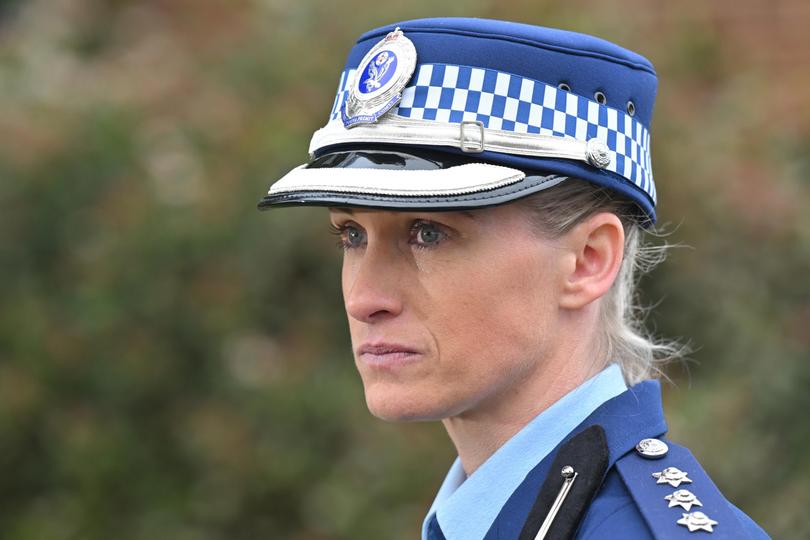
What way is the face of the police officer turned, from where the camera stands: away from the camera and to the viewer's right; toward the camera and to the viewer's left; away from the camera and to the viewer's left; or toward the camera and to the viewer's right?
toward the camera and to the viewer's left

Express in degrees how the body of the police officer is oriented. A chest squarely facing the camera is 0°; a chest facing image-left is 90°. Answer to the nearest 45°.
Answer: approximately 45°
